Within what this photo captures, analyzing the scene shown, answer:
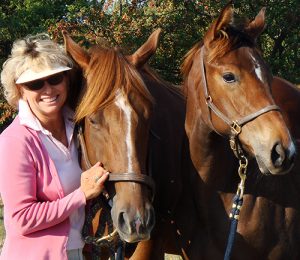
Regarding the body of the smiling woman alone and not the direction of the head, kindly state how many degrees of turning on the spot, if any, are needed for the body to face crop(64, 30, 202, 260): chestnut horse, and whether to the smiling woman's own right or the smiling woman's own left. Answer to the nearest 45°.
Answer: approximately 45° to the smiling woman's own left

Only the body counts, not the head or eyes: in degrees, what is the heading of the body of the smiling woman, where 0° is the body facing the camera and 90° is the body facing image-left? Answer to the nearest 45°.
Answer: approximately 315°

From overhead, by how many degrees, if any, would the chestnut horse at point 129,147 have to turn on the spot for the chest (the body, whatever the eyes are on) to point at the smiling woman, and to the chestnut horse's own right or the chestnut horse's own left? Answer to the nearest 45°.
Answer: approximately 90° to the chestnut horse's own right

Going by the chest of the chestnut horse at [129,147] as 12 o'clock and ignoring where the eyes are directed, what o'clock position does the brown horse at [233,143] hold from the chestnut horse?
The brown horse is roughly at 8 o'clock from the chestnut horse.

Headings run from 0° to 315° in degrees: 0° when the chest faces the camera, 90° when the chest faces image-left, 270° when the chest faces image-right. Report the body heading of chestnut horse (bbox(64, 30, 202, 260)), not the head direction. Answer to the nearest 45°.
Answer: approximately 0°
